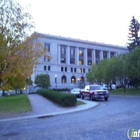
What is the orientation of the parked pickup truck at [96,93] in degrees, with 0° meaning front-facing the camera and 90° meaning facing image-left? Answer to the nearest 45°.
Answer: approximately 315°

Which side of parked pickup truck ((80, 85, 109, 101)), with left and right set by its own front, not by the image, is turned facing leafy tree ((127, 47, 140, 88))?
left

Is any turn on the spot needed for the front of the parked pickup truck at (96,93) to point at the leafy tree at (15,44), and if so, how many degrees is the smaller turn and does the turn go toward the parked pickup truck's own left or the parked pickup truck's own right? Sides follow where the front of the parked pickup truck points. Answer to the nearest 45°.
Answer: approximately 90° to the parked pickup truck's own right
